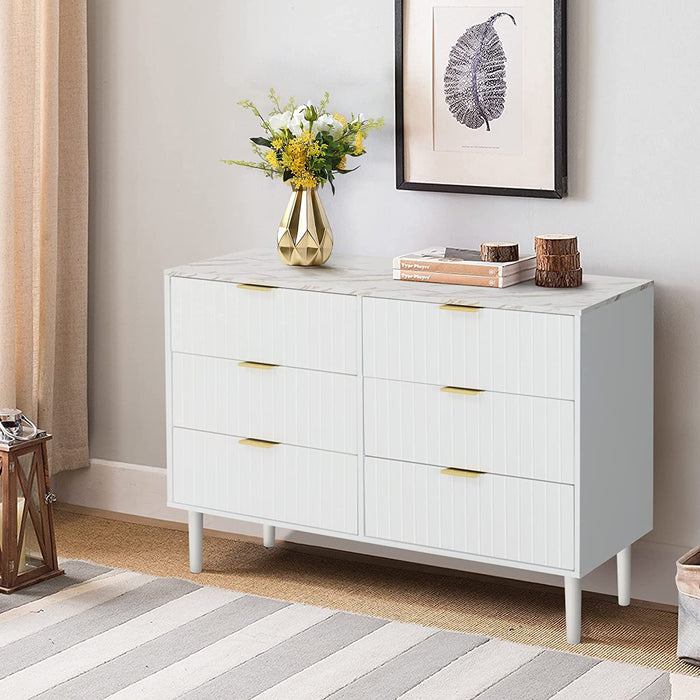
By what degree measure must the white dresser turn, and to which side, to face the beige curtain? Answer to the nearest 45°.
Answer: approximately 90° to its right

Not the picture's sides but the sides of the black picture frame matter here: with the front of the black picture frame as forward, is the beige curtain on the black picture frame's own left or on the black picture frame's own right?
on the black picture frame's own right

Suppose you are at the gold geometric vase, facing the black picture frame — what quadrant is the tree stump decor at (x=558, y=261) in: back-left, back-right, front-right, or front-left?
front-right

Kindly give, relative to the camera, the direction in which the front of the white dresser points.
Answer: facing the viewer and to the left of the viewer

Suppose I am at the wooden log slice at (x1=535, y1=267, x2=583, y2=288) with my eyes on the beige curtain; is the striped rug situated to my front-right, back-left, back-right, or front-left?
front-left

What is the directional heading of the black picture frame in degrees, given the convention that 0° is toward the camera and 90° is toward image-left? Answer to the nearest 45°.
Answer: approximately 45°

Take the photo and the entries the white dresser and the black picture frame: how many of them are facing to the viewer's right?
0

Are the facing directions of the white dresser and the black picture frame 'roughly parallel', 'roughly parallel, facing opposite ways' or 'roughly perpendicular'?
roughly parallel

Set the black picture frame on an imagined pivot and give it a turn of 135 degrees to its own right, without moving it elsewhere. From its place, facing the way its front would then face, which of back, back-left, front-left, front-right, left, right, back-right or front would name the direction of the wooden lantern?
left
